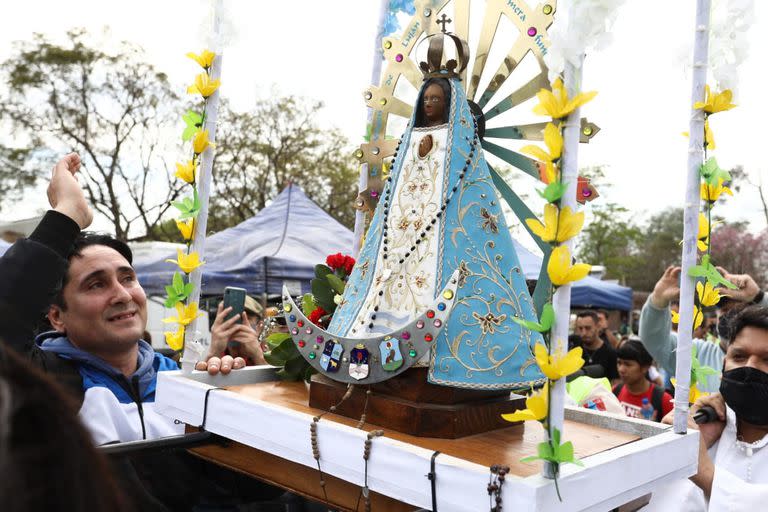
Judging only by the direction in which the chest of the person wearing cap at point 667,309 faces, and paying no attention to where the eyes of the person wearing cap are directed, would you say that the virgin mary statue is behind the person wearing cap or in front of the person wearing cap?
in front

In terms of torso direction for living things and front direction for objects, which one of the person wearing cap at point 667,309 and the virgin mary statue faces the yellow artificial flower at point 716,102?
the person wearing cap

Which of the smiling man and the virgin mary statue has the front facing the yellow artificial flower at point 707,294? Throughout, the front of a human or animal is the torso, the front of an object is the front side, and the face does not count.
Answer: the smiling man

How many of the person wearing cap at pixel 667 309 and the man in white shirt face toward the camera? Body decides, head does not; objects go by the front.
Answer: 2

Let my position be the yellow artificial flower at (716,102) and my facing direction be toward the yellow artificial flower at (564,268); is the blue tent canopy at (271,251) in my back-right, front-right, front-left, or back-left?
back-right

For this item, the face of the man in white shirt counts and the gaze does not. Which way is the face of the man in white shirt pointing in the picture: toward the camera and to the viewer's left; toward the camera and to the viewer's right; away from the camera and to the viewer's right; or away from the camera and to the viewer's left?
toward the camera and to the viewer's left

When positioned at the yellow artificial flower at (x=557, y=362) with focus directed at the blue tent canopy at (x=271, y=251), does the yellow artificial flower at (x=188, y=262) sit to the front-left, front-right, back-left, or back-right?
front-left

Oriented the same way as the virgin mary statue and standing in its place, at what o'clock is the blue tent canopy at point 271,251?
The blue tent canopy is roughly at 4 o'clock from the virgin mary statue.

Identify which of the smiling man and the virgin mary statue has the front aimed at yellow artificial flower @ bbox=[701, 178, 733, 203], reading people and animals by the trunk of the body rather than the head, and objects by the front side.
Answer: the smiling man

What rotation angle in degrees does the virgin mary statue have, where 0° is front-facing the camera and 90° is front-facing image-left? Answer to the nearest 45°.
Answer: approximately 45°

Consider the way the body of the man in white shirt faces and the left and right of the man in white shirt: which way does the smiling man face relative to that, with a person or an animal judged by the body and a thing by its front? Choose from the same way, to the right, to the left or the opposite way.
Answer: to the left

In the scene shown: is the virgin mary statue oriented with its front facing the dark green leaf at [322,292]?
no

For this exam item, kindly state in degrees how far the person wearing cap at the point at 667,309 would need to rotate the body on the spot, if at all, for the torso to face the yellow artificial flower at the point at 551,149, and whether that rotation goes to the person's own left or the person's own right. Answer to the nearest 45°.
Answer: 0° — they already face it

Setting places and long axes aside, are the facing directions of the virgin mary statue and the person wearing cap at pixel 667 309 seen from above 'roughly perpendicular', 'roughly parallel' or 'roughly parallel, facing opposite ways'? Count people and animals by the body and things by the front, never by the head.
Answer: roughly parallel

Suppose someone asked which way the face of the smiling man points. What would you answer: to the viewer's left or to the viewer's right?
to the viewer's right

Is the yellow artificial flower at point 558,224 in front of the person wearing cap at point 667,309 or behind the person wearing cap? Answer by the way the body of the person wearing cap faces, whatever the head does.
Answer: in front

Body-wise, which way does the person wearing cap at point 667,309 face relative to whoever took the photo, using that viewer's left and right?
facing the viewer

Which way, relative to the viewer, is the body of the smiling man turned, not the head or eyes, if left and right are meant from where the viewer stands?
facing the viewer and to the right of the viewer

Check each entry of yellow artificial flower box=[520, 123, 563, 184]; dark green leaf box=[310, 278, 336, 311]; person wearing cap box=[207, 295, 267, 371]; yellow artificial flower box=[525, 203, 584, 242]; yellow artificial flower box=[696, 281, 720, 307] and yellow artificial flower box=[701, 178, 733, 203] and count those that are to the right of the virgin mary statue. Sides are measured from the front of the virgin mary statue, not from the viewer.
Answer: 2
